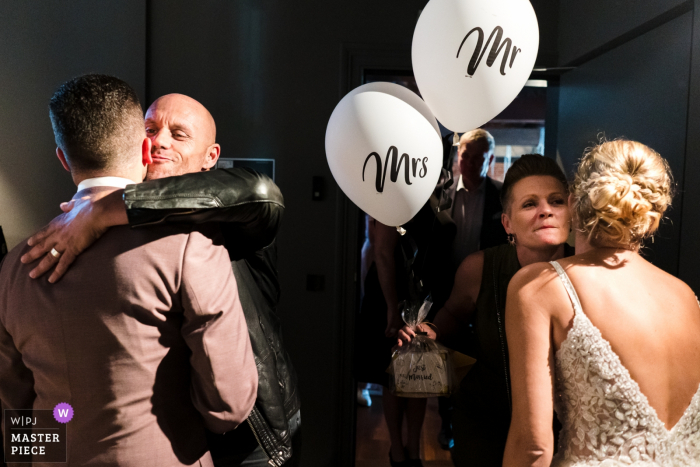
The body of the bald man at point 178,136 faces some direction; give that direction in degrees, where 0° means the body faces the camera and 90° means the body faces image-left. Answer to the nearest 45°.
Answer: approximately 45°

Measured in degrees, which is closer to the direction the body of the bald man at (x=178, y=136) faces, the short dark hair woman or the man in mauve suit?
the man in mauve suit

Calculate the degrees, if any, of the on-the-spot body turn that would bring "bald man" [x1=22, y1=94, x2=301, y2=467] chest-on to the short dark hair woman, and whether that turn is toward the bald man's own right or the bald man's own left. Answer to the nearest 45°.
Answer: approximately 135° to the bald man's own left

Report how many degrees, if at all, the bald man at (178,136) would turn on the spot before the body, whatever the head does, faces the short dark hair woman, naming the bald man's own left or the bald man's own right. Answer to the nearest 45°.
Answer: approximately 135° to the bald man's own left

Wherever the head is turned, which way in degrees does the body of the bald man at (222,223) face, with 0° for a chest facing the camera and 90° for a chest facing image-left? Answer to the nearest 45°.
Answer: approximately 45°

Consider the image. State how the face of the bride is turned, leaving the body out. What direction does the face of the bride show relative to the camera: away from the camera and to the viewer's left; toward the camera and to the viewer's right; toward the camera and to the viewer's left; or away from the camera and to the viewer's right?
away from the camera and to the viewer's left

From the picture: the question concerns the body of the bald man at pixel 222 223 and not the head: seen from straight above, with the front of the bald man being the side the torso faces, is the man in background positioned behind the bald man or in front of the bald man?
behind

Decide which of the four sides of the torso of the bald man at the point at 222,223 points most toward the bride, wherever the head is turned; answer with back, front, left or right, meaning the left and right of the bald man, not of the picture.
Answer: left

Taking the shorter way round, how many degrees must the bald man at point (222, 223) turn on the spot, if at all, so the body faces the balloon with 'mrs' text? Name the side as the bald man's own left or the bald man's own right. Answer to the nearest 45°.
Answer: approximately 135° to the bald man's own left

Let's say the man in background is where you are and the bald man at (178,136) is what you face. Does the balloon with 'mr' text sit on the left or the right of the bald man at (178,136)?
left
